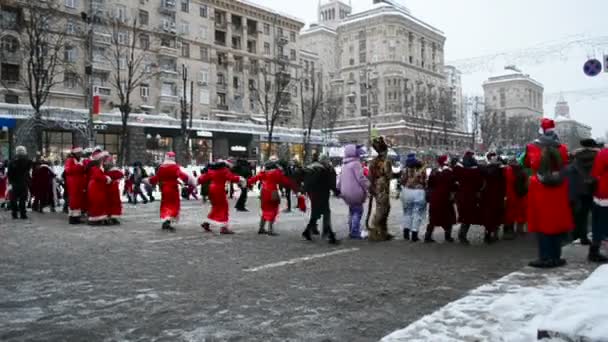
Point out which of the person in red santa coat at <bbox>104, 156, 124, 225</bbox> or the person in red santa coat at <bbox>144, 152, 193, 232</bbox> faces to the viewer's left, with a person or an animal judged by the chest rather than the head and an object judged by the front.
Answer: the person in red santa coat at <bbox>104, 156, 124, 225</bbox>

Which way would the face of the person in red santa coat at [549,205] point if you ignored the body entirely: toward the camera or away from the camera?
away from the camera

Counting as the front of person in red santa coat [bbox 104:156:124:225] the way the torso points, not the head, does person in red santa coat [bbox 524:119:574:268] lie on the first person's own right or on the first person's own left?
on the first person's own left

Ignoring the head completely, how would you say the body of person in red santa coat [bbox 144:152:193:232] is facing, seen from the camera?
away from the camera

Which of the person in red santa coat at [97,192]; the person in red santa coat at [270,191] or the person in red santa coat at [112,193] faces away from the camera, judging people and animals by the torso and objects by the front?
the person in red santa coat at [270,191]

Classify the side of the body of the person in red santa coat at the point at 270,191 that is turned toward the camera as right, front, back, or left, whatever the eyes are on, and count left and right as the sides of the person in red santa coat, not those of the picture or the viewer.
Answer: back

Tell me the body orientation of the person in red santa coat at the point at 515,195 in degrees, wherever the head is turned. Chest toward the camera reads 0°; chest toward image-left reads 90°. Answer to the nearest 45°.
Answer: approximately 135°

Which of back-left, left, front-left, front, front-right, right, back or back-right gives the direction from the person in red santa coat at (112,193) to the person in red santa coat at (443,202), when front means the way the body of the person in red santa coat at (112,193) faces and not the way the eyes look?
back-left

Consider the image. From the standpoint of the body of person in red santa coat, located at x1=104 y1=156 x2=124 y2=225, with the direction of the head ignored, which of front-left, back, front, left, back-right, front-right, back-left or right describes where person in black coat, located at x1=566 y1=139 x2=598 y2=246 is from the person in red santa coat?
front-right

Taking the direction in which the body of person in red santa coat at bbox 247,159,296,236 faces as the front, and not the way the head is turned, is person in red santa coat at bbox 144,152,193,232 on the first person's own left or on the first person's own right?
on the first person's own left

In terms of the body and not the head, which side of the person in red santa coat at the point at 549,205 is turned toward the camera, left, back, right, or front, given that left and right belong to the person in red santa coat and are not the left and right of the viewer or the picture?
back

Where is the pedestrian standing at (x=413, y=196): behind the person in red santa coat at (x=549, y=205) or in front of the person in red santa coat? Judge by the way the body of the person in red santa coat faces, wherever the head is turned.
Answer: in front
